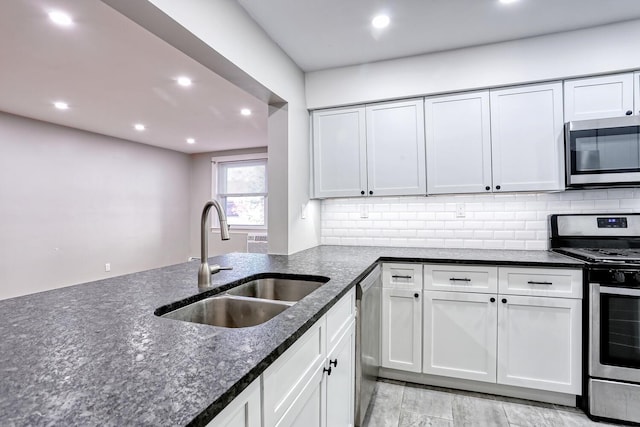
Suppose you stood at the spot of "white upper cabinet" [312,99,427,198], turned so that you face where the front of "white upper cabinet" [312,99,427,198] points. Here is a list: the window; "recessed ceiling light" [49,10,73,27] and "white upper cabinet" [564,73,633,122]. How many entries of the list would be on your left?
1

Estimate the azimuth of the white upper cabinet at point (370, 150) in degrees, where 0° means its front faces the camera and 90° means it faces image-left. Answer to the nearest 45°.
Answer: approximately 0°

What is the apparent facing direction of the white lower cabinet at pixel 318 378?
to the viewer's right

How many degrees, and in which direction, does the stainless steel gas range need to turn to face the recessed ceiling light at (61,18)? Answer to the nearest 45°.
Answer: approximately 45° to its right

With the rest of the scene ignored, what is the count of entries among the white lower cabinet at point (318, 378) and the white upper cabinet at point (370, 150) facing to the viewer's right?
1

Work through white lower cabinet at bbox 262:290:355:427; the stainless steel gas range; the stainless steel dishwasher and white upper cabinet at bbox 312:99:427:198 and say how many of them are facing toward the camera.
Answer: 2

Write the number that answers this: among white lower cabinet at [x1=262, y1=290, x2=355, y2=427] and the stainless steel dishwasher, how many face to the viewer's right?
2

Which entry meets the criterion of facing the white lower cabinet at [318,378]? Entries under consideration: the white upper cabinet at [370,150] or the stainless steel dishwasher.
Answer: the white upper cabinet

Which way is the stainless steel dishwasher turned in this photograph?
to the viewer's right
